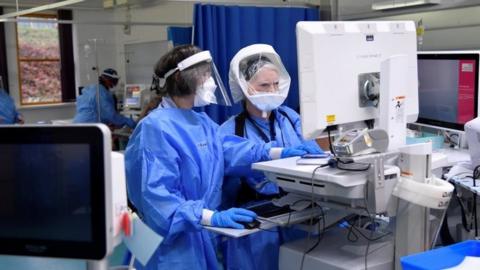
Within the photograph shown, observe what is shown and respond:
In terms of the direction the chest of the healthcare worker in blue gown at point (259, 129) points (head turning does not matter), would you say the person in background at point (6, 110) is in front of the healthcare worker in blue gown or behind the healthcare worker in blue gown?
behind

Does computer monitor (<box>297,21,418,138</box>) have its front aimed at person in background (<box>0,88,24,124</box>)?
yes

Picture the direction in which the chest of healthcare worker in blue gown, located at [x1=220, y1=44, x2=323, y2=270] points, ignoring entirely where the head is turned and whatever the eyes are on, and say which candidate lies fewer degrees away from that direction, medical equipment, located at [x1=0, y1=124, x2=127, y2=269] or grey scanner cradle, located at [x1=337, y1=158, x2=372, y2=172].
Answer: the grey scanner cradle

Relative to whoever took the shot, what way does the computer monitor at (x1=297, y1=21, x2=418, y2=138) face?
facing away from the viewer and to the left of the viewer

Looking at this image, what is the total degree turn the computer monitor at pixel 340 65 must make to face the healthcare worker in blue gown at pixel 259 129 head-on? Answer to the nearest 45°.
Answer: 0° — it already faces them

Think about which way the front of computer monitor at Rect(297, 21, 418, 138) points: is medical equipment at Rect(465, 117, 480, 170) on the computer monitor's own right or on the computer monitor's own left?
on the computer monitor's own right

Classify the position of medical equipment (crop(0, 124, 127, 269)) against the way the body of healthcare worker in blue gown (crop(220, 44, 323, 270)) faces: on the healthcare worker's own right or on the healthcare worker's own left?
on the healthcare worker's own right

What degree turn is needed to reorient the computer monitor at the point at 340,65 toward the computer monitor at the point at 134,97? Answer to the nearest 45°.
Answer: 0° — it already faces it

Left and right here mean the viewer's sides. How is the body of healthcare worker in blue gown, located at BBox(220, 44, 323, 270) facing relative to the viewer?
facing the viewer and to the right of the viewer

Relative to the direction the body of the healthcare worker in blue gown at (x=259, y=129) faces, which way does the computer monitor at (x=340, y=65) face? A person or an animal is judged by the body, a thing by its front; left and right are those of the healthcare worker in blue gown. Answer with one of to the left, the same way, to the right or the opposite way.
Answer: the opposite way

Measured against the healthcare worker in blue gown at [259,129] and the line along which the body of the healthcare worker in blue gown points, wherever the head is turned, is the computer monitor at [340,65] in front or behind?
in front

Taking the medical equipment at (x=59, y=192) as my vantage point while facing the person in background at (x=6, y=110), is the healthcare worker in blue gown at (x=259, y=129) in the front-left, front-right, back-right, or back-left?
front-right

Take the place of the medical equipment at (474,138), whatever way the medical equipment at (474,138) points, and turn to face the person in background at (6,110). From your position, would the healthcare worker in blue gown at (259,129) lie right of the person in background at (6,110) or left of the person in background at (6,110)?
left

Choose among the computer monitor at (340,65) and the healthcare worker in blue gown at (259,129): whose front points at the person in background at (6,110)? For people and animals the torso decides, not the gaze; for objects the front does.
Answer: the computer monitor
